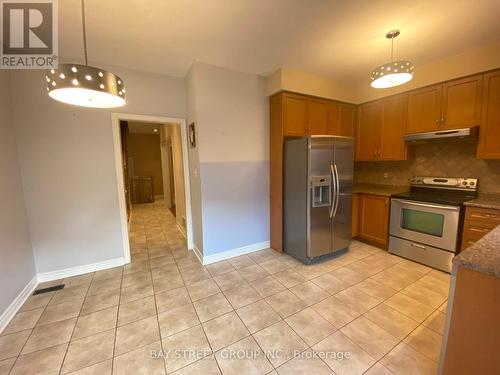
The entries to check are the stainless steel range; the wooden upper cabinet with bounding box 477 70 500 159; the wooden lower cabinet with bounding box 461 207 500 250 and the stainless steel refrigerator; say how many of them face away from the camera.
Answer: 0

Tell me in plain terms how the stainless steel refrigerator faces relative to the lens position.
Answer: facing the viewer and to the right of the viewer

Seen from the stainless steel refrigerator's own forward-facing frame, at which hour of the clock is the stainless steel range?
The stainless steel range is roughly at 10 o'clock from the stainless steel refrigerator.

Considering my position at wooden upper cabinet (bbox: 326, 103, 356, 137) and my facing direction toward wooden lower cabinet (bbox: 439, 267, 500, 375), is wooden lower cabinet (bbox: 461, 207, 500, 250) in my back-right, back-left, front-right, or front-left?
front-left

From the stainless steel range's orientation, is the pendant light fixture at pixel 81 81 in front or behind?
in front

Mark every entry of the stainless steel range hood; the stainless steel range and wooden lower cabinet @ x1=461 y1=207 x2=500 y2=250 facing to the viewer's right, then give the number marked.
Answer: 0

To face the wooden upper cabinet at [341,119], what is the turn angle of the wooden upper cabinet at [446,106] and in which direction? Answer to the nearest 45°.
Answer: approximately 45° to its right

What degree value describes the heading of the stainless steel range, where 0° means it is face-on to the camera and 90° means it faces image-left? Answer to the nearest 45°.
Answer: approximately 45°

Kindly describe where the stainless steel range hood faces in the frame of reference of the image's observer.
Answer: facing the viewer and to the left of the viewer

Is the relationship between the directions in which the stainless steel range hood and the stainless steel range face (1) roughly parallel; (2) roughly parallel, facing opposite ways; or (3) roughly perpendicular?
roughly parallel

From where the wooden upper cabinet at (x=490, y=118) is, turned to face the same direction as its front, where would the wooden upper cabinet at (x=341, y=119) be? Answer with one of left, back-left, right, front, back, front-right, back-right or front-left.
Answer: front-right

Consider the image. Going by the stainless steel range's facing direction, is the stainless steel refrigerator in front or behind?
in front

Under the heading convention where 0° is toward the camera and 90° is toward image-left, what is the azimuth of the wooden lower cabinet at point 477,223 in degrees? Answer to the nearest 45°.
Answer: approximately 45°

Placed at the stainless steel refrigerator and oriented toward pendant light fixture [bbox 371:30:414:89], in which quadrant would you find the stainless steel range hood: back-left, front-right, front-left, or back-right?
front-left
